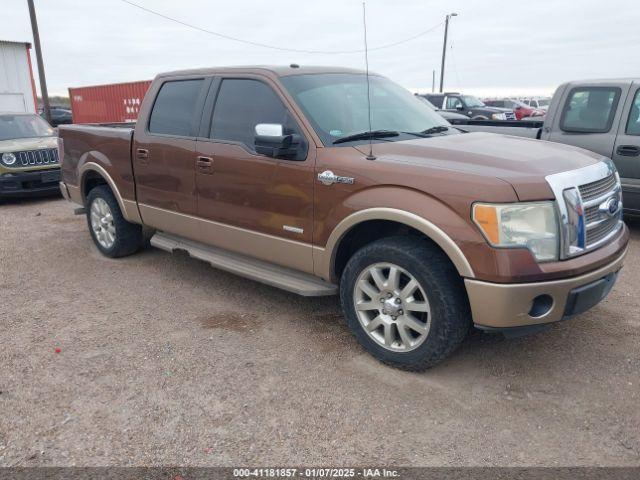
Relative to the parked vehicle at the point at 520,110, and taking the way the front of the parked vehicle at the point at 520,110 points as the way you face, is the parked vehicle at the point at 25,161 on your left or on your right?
on your right

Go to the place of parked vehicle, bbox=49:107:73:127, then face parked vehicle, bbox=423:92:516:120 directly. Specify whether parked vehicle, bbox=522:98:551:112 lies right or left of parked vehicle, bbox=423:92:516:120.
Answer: left

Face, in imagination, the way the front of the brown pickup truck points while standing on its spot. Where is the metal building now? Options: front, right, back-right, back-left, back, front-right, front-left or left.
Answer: back

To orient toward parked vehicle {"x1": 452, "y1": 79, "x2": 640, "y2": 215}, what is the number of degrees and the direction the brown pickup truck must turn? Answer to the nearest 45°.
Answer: approximately 90° to its left

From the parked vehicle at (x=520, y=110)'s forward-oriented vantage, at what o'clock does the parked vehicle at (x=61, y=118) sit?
the parked vehicle at (x=61, y=118) is roughly at 4 o'clock from the parked vehicle at (x=520, y=110).

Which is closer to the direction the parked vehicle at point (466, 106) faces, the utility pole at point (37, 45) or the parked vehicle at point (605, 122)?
the parked vehicle

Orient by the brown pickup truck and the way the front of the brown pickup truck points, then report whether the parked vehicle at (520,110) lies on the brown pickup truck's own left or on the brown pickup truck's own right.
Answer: on the brown pickup truck's own left

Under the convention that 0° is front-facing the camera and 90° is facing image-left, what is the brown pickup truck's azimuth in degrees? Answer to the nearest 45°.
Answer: approximately 315°

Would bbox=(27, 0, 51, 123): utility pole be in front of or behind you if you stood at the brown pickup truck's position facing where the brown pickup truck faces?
behind

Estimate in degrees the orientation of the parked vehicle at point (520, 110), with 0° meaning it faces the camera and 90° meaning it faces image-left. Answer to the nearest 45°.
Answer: approximately 315°
